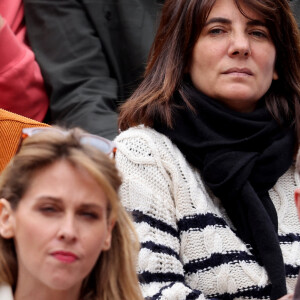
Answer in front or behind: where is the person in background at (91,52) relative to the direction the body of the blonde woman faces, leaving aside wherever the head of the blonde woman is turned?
behind

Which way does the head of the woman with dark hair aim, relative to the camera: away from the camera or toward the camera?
toward the camera

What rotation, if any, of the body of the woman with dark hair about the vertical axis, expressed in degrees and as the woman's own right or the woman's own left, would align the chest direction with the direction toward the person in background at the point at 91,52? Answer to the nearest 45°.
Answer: approximately 180°

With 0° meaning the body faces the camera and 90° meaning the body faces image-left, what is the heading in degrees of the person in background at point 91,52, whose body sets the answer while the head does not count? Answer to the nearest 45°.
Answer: approximately 315°

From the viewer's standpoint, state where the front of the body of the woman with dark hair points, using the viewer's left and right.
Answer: facing the viewer and to the right of the viewer

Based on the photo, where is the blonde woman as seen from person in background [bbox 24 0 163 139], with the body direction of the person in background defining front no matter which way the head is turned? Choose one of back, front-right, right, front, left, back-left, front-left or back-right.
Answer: front-right

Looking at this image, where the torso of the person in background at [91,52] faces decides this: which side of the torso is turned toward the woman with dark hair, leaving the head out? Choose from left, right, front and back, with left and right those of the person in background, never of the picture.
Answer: front

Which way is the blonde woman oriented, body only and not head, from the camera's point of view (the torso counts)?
toward the camera

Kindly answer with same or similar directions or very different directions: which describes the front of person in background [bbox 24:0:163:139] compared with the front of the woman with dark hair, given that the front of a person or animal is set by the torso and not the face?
same or similar directions

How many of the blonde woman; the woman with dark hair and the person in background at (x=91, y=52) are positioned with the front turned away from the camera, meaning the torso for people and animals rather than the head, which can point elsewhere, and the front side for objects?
0
